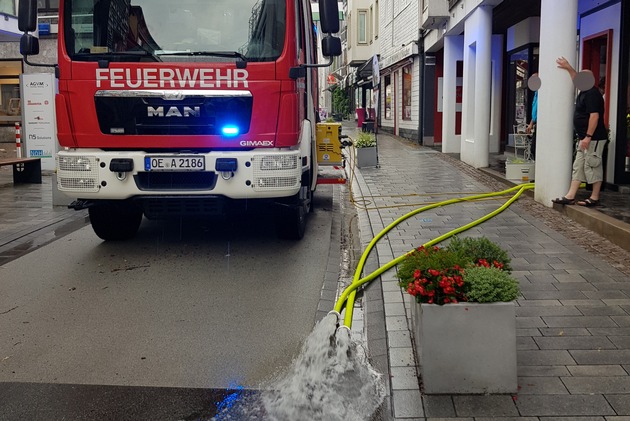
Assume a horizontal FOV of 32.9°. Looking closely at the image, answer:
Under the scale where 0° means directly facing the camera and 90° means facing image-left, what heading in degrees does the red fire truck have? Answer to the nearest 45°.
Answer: approximately 0°

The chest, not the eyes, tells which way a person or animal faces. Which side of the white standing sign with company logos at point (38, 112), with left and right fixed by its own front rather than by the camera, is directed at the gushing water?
front

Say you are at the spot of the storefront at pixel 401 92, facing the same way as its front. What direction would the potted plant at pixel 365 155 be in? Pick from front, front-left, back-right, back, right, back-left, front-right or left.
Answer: front-left

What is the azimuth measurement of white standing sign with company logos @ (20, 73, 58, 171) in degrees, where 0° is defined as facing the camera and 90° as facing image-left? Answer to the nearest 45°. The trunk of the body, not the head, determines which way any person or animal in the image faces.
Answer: approximately 0°

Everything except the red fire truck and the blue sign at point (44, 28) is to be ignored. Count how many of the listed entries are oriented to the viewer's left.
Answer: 0

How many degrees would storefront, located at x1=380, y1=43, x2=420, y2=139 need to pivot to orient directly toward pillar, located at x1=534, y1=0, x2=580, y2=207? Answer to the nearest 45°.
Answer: approximately 45° to its left
